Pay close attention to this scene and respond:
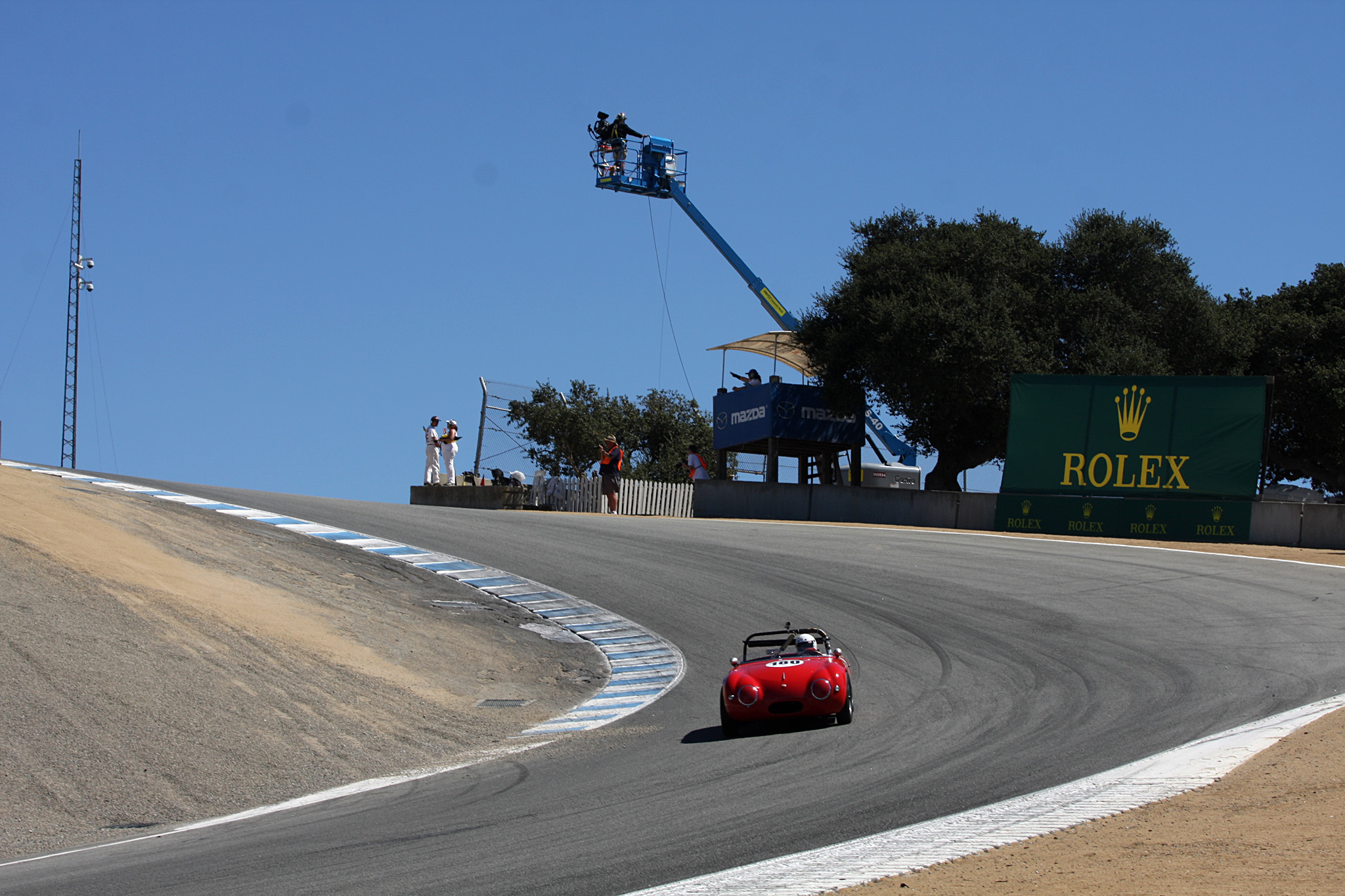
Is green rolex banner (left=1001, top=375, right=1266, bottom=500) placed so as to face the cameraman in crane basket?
no

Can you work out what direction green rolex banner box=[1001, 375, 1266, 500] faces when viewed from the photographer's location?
facing the viewer

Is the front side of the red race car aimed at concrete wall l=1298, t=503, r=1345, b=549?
no

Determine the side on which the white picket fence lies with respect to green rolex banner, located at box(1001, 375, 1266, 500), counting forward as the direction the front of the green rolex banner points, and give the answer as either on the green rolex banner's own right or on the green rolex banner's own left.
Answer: on the green rolex banner's own right

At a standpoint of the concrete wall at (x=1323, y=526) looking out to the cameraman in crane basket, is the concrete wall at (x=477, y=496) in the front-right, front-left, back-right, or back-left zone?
front-left

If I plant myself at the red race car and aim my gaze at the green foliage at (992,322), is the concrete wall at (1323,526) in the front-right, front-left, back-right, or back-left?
front-right

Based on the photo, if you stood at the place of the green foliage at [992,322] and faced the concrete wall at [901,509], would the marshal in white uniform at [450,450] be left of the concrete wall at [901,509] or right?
right

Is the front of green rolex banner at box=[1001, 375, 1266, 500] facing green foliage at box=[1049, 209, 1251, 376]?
no

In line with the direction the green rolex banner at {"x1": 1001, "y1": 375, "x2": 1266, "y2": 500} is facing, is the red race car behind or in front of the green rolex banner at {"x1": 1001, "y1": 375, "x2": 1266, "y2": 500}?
in front

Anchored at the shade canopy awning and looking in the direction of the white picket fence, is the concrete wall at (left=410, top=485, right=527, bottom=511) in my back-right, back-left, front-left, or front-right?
front-right
